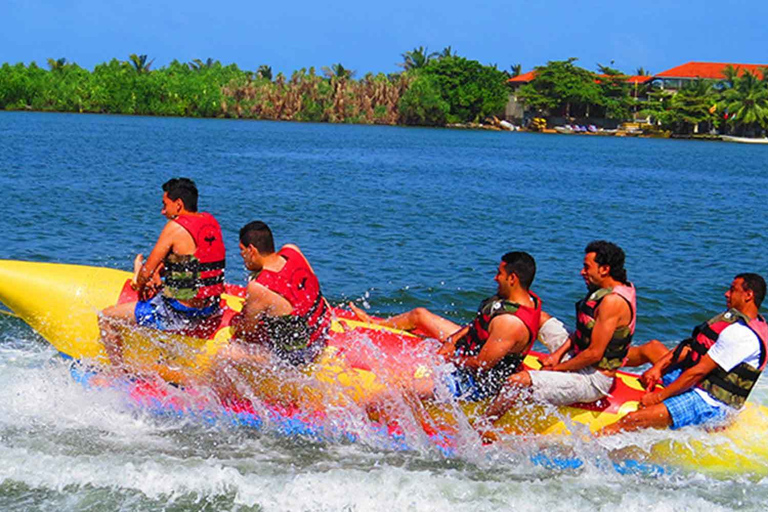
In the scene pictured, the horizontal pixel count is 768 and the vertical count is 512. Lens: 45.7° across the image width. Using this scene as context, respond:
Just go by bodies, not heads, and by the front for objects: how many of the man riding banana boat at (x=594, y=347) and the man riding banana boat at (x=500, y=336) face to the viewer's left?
2

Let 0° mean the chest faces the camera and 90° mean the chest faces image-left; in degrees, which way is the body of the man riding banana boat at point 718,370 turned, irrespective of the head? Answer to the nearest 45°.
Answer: approximately 90°

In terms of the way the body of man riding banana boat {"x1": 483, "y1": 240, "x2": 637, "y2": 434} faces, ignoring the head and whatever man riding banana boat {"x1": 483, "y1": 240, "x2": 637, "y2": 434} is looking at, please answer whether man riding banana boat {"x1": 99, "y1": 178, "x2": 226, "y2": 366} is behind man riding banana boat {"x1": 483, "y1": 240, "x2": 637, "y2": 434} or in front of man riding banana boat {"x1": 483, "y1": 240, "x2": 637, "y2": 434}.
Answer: in front

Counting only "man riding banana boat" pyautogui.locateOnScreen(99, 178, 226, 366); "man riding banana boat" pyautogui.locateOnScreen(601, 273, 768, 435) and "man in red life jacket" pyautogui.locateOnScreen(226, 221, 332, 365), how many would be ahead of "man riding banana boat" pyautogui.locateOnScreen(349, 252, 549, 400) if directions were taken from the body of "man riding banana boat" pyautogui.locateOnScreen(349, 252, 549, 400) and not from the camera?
2

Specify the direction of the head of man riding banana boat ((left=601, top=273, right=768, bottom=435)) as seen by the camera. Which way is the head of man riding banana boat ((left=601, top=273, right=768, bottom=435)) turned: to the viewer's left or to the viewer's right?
to the viewer's left

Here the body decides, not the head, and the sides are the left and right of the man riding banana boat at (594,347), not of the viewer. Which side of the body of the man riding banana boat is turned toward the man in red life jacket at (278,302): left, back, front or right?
front

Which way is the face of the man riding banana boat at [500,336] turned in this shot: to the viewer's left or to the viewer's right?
to the viewer's left

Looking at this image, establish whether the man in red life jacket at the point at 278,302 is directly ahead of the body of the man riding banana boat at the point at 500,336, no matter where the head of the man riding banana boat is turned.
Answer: yes

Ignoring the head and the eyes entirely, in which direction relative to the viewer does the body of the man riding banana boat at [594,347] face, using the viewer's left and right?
facing to the left of the viewer

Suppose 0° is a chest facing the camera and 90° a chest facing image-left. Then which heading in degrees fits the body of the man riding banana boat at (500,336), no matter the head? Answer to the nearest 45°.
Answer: approximately 90°

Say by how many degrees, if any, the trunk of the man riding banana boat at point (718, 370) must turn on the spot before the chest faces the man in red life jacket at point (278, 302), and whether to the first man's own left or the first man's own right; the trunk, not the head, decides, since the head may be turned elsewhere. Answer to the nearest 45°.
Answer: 0° — they already face them

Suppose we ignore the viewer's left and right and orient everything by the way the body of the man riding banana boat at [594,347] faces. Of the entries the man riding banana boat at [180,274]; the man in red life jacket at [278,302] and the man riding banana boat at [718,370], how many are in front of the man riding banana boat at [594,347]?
2
